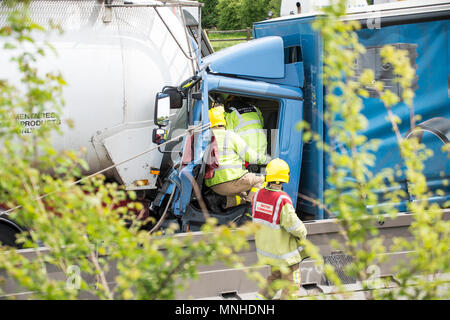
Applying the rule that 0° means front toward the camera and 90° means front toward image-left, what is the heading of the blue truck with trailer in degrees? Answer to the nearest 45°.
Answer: approximately 90°

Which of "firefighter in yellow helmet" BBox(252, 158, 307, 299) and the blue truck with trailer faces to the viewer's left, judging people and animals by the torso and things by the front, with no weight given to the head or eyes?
the blue truck with trailer

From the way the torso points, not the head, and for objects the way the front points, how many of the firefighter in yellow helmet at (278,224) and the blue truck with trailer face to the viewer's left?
1
